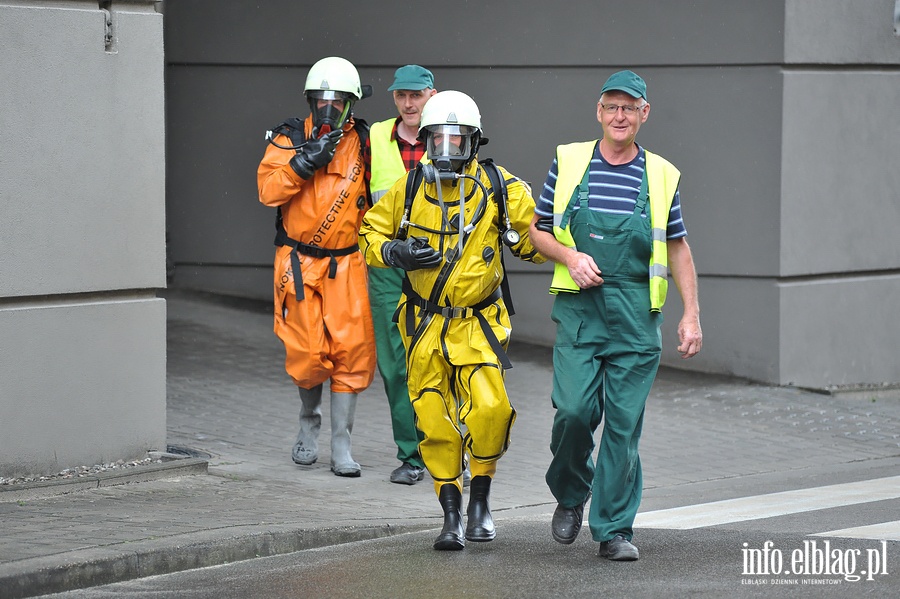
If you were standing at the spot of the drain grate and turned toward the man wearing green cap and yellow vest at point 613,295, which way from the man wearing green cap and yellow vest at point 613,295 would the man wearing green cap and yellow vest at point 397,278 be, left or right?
left

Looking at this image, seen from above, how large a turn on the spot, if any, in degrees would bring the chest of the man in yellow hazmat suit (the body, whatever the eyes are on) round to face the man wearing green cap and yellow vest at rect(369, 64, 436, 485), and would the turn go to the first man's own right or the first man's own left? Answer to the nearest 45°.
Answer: approximately 180°

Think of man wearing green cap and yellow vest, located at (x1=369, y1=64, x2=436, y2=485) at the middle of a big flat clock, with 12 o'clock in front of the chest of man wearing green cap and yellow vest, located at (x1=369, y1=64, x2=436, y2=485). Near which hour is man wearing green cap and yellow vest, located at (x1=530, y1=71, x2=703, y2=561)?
man wearing green cap and yellow vest, located at (x1=530, y1=71, x2=703, y2=561) is roughly at 11 o'clock from man wearing green cap and yellow vest, located at (x1=369, y1=64, x2=436, y2=485).

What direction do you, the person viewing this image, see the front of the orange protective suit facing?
facing the viewer

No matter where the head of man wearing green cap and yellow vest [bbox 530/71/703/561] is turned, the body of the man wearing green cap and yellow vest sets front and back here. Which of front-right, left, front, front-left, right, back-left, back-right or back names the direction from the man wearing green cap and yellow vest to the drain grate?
back-right

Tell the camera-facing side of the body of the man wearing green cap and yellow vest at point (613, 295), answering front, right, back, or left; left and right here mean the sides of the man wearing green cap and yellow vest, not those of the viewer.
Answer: front

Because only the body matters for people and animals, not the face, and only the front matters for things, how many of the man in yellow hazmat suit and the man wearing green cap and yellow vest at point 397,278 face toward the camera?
2

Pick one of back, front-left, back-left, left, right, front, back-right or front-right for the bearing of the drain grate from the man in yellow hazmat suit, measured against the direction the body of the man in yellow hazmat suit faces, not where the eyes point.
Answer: back-right

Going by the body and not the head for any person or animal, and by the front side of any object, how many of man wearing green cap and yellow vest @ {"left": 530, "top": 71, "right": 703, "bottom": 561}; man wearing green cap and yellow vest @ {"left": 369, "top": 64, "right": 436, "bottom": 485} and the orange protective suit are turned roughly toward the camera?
3

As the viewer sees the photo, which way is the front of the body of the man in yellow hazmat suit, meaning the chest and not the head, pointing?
toward the camera

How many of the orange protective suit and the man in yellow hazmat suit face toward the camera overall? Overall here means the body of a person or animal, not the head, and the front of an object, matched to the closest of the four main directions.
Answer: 2

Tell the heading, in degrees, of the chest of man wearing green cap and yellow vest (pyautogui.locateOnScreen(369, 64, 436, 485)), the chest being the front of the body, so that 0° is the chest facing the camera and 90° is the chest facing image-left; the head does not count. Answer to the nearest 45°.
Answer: approximately 0°
